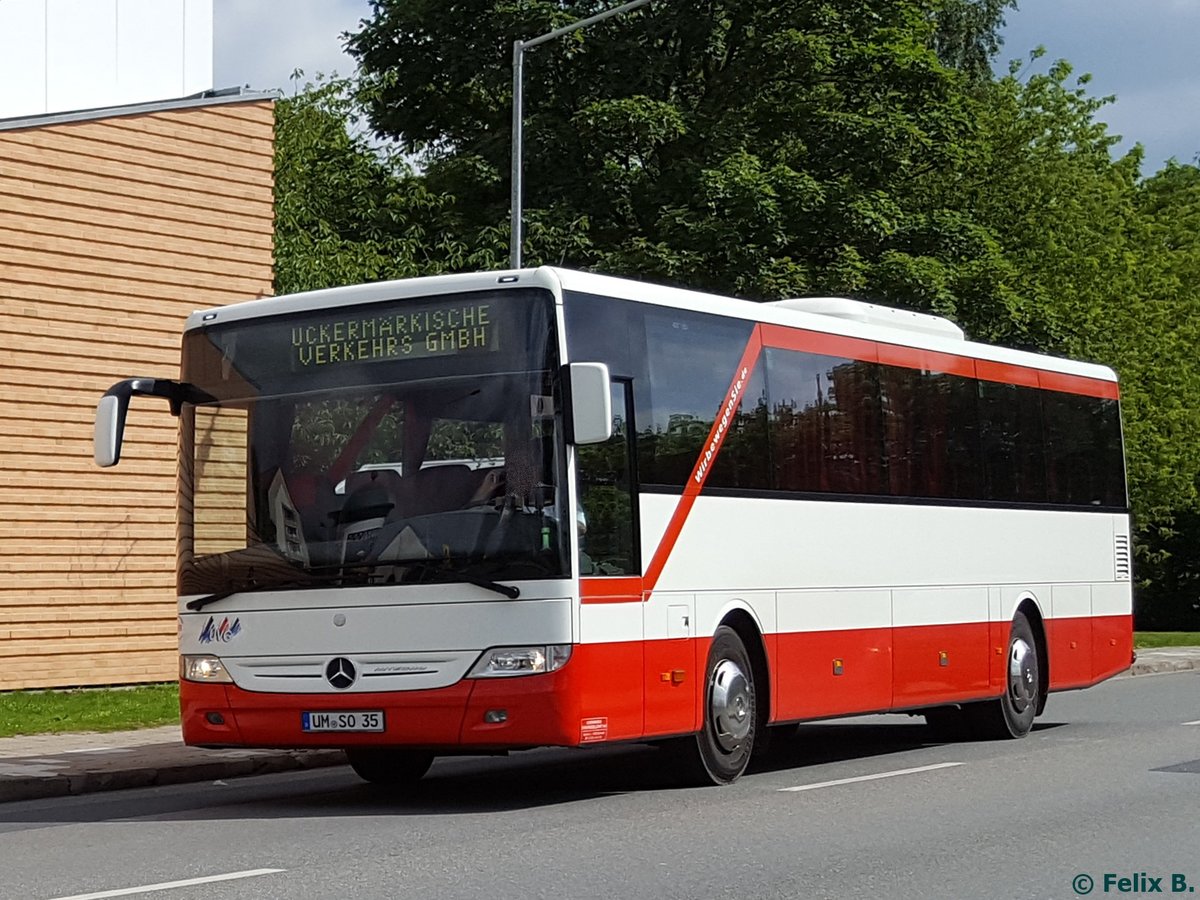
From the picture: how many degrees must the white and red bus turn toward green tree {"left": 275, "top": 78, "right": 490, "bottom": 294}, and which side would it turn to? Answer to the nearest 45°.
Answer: approximately 135° to its right

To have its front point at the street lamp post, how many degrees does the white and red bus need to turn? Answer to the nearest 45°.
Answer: approximately 135° to its right

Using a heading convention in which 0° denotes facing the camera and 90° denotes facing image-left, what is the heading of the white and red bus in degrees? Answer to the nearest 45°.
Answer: approximately 45°

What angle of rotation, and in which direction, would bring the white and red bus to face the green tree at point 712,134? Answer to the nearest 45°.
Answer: approximately 135° to its right

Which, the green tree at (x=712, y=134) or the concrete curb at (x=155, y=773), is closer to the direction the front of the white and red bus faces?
the concrete curb

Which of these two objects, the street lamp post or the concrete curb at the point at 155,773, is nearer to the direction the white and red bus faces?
the concrete curb
